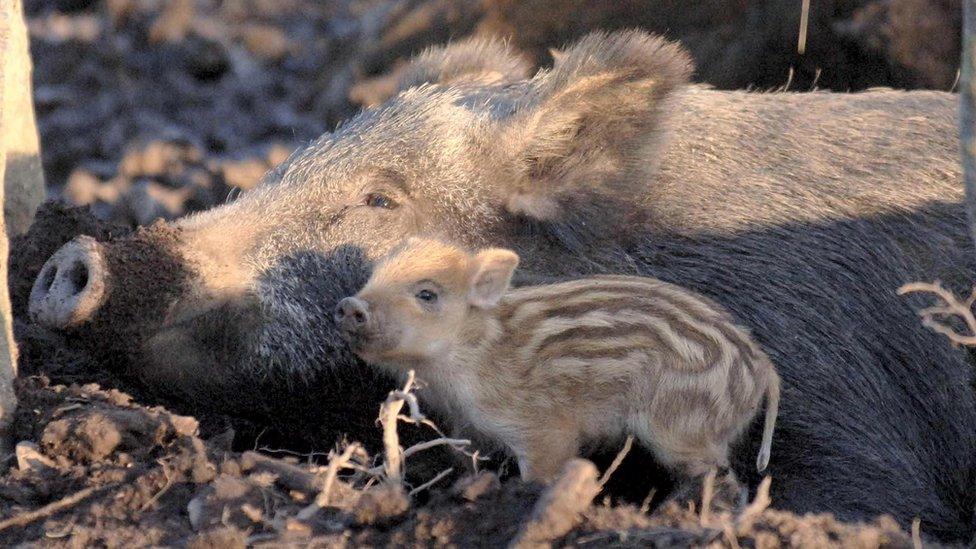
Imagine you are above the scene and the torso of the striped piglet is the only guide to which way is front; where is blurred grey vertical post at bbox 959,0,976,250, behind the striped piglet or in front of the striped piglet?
behind

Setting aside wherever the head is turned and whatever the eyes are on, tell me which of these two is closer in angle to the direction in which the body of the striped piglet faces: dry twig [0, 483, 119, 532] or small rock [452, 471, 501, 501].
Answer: the dry twig

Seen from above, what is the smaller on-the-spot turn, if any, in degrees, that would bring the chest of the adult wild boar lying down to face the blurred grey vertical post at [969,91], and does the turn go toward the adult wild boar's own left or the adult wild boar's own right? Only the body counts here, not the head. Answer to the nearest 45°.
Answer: approximately 135° to the adult wild boar's own left

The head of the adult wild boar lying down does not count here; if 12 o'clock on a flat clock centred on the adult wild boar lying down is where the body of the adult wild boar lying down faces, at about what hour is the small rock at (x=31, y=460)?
The small rock is roughly at 11 o'clock from the adult wild boar lying down.

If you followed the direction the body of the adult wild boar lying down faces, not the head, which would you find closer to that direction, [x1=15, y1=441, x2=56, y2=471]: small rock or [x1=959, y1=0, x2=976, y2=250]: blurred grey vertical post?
the small rock

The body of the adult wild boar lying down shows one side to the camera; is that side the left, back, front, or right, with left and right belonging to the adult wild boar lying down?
left

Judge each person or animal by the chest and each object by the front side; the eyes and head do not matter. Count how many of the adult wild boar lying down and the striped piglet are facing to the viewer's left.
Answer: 2

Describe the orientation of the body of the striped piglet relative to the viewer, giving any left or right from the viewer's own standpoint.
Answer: facing to the left of the viewer

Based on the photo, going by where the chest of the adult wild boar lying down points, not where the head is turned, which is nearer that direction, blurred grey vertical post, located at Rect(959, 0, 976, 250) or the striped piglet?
the striped piglet

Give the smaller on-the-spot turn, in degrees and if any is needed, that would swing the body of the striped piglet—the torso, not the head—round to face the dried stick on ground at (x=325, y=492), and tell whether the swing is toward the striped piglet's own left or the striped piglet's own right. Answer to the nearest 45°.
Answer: approximately 45° to the striped piglet's own left

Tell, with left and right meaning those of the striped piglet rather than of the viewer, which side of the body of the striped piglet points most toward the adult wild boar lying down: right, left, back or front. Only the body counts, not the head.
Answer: right

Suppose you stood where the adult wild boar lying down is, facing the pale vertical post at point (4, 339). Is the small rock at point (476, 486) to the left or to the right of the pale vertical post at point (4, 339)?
left

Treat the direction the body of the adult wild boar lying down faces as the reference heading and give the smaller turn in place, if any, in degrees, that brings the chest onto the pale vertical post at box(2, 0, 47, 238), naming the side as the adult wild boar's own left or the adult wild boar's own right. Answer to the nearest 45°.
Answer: approximately 45° to the adult wild boar's own right

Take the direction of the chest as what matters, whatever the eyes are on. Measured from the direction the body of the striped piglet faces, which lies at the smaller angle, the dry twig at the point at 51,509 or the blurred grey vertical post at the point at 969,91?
the dry twig

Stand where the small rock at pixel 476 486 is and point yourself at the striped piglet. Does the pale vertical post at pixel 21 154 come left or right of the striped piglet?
left
